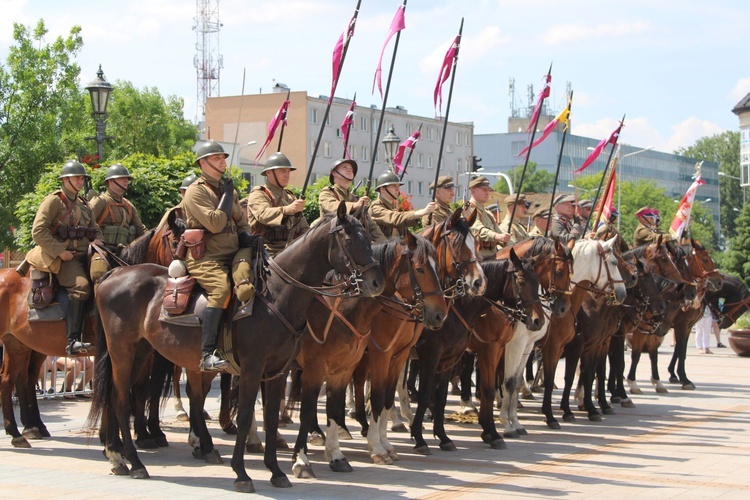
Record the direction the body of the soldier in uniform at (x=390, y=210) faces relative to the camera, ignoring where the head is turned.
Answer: to the viewer's right

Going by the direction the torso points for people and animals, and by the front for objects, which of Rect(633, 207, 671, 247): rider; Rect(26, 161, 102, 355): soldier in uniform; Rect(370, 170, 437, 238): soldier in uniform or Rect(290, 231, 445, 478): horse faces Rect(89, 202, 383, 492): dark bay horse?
Rect(26, 161, 102, 355): soldier in uniform

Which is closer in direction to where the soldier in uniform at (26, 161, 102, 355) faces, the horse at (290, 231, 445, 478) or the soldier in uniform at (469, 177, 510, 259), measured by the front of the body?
the horse

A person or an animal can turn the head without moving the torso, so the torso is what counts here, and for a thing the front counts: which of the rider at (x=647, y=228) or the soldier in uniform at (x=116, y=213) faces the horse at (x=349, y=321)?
the soldier in uniform

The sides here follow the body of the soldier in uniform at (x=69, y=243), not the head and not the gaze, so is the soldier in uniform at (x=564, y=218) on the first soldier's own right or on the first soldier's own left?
on the first soldier's own left

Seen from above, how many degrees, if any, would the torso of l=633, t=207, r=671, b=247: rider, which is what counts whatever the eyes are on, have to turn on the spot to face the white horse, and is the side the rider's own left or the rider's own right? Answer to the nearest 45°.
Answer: approximately 90° to the rider's own right

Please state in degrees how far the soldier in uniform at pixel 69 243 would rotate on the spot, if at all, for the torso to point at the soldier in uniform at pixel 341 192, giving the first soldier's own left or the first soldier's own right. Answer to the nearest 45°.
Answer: approximately 45° to the first soldier's own left

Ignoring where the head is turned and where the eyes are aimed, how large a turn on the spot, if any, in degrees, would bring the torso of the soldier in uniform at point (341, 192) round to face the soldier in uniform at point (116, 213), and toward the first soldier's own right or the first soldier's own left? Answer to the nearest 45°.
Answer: approximately 135° to the first soldier's own right

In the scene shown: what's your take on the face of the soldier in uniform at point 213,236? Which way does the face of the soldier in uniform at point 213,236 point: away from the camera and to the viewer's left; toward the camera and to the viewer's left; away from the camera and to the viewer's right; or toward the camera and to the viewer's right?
toward the camera and to the viewer's right

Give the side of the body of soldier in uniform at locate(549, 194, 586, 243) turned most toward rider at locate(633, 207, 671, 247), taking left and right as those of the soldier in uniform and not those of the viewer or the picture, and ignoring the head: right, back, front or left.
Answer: left
